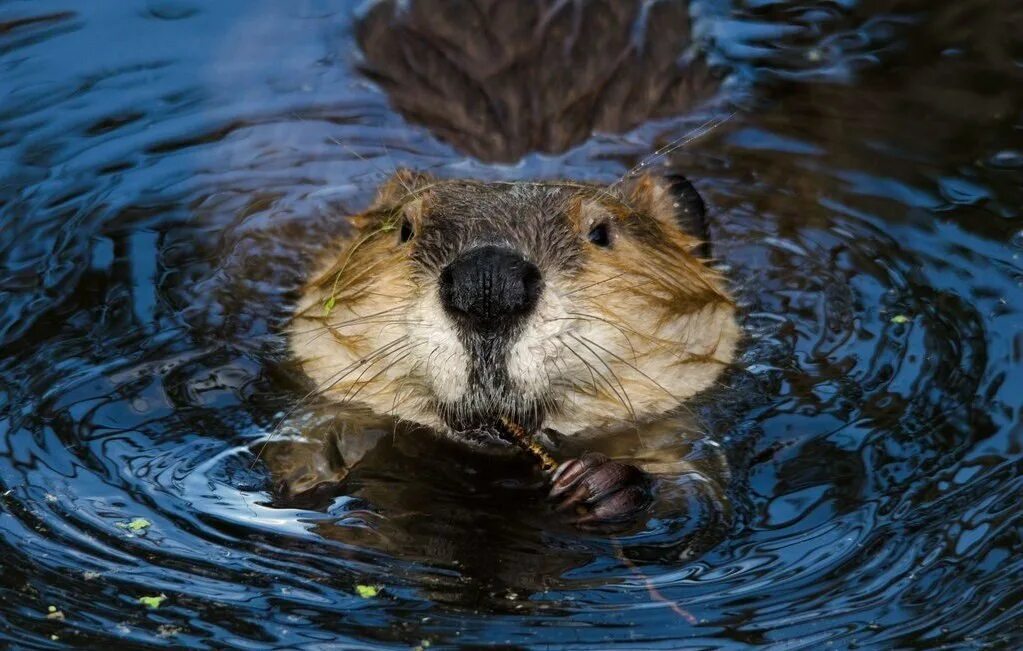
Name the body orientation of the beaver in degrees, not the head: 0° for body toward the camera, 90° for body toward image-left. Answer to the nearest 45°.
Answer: approximately 0°

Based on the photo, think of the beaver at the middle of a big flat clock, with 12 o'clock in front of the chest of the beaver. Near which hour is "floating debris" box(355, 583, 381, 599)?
The floating debris is roughly at 1 o'clock from the beaver.

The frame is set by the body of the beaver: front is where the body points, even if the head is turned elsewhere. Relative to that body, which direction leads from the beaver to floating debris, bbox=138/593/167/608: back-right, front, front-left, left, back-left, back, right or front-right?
front-right
